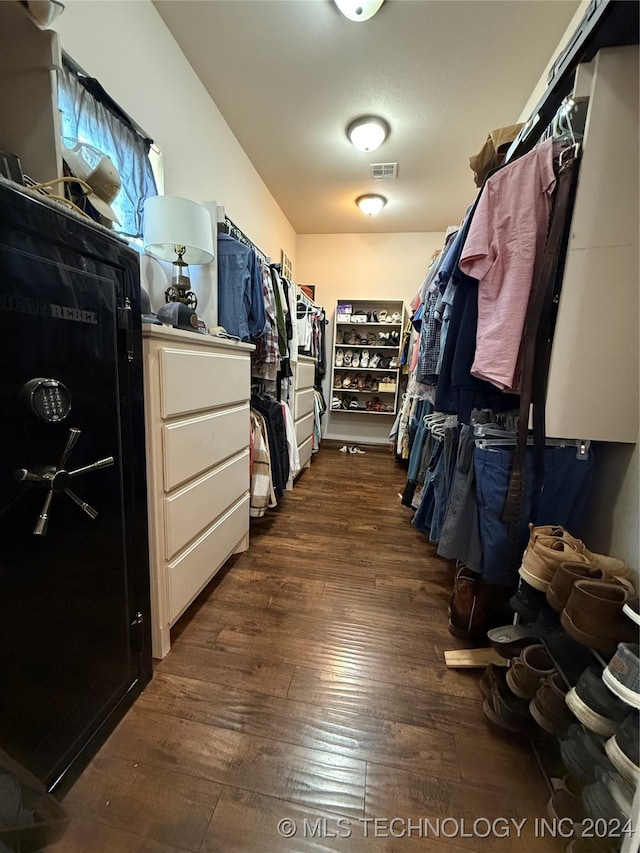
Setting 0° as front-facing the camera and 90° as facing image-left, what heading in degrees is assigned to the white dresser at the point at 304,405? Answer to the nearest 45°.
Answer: approximately 270°

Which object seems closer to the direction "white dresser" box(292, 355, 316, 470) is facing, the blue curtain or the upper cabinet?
the upper cabinet

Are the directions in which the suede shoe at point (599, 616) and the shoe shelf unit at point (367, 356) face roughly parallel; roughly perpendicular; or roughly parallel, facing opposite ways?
roughly perpendicular

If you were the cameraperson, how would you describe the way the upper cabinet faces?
facing to the left of the viewer

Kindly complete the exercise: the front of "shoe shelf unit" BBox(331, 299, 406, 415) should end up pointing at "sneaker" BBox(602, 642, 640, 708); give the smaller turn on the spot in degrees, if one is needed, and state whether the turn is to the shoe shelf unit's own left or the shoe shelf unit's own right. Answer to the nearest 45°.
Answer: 0° — it already faces it

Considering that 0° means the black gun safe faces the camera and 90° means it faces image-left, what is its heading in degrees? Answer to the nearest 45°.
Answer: approximately 315°
